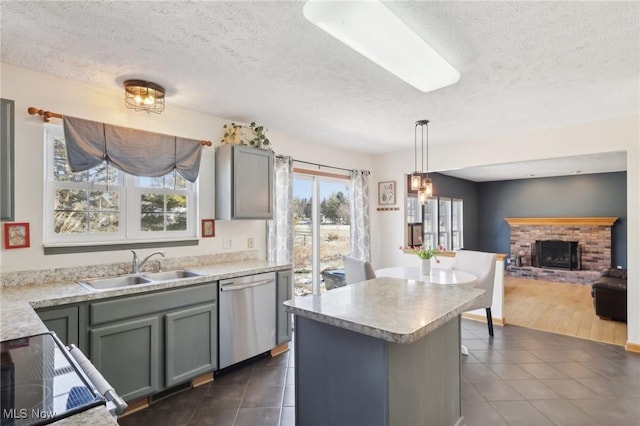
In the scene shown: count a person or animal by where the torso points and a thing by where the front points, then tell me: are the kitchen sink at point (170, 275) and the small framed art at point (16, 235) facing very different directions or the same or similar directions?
same or similar directions

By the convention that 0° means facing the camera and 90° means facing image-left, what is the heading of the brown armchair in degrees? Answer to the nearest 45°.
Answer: approximately 90°

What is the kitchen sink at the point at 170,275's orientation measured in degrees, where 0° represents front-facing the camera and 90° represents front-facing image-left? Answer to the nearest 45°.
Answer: approximately 0°

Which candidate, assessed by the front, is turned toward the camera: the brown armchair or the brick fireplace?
the brick fireplace

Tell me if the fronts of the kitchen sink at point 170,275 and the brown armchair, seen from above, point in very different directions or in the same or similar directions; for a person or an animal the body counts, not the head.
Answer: very different directions

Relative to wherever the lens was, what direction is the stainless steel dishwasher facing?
facing the viewer and to the right of the viewer

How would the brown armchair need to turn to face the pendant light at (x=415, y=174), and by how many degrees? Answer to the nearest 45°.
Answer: approximately 45° to its left

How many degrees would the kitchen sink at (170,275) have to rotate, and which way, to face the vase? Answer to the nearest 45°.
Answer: approximately 90° to its left

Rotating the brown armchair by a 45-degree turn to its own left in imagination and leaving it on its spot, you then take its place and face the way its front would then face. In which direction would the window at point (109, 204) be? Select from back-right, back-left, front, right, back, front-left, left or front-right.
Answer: front

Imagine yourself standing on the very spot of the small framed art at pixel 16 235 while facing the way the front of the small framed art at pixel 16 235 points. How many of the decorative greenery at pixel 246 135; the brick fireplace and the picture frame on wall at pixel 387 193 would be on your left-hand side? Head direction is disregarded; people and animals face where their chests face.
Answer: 3

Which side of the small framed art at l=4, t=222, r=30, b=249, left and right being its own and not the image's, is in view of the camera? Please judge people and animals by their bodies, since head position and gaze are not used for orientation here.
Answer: front

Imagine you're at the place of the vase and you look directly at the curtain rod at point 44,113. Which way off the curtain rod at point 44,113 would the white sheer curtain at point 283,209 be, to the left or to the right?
right

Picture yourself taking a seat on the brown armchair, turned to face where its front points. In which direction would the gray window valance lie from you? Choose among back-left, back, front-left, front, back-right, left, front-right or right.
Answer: front-left

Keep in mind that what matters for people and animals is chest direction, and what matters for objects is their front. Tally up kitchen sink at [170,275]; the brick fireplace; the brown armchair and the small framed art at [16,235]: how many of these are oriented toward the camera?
3

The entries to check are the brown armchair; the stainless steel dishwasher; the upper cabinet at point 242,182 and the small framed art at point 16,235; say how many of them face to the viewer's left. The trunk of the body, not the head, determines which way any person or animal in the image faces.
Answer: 1

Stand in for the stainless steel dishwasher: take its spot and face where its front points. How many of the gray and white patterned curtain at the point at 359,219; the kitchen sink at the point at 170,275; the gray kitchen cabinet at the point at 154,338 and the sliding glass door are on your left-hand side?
2

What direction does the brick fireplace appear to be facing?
toward the camera
